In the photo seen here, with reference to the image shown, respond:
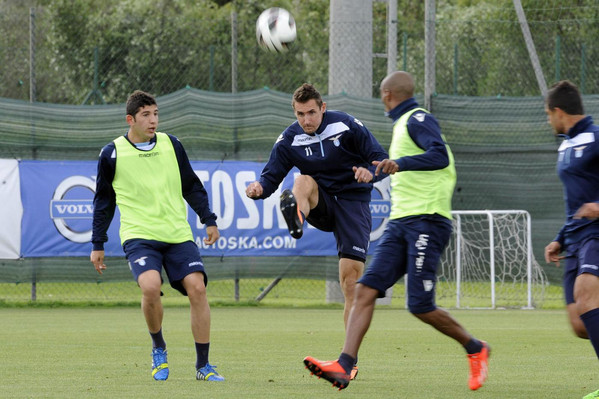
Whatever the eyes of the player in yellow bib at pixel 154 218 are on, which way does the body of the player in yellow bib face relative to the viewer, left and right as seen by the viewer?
facing the viewer

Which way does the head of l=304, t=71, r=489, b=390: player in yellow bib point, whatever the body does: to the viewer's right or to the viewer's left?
to the viewer's left

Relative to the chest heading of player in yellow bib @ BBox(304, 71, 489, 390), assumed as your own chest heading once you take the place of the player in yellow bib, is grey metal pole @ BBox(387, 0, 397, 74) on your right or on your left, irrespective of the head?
on your right

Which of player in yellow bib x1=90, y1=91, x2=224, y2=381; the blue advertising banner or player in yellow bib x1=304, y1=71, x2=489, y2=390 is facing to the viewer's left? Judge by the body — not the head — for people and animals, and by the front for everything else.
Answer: player in yellow bib x1=304, y1=71, x2=489, y2=390

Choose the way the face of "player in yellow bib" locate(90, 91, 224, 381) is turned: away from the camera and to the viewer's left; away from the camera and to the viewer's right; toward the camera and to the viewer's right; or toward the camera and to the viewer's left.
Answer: toward the camera and to the viewer's right

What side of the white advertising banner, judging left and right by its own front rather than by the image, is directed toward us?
front

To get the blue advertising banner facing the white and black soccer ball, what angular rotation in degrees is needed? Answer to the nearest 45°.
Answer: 0° — it already faces it

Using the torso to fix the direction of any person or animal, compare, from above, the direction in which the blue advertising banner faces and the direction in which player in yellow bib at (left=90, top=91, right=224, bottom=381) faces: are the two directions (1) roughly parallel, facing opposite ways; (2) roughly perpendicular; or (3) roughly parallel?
roughly parallel

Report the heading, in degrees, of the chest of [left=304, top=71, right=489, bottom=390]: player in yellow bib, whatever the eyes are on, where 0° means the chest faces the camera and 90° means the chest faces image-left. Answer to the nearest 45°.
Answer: approximately 90°

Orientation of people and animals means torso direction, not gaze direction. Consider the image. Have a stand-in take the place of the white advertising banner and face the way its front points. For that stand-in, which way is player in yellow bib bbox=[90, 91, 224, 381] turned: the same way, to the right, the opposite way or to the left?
the same way

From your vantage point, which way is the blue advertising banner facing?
toward the camera

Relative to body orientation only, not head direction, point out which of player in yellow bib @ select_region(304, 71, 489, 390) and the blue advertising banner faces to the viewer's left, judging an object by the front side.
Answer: the player in yellow bib

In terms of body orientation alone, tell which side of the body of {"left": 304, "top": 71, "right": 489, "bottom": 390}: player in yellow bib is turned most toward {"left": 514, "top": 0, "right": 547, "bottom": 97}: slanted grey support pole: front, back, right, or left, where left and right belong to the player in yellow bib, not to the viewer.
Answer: right

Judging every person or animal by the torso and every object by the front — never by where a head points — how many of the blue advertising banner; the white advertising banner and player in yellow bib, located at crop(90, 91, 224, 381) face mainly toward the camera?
3

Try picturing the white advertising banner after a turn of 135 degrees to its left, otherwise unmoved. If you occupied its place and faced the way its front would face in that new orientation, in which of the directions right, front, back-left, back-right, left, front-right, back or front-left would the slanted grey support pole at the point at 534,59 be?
front-right
